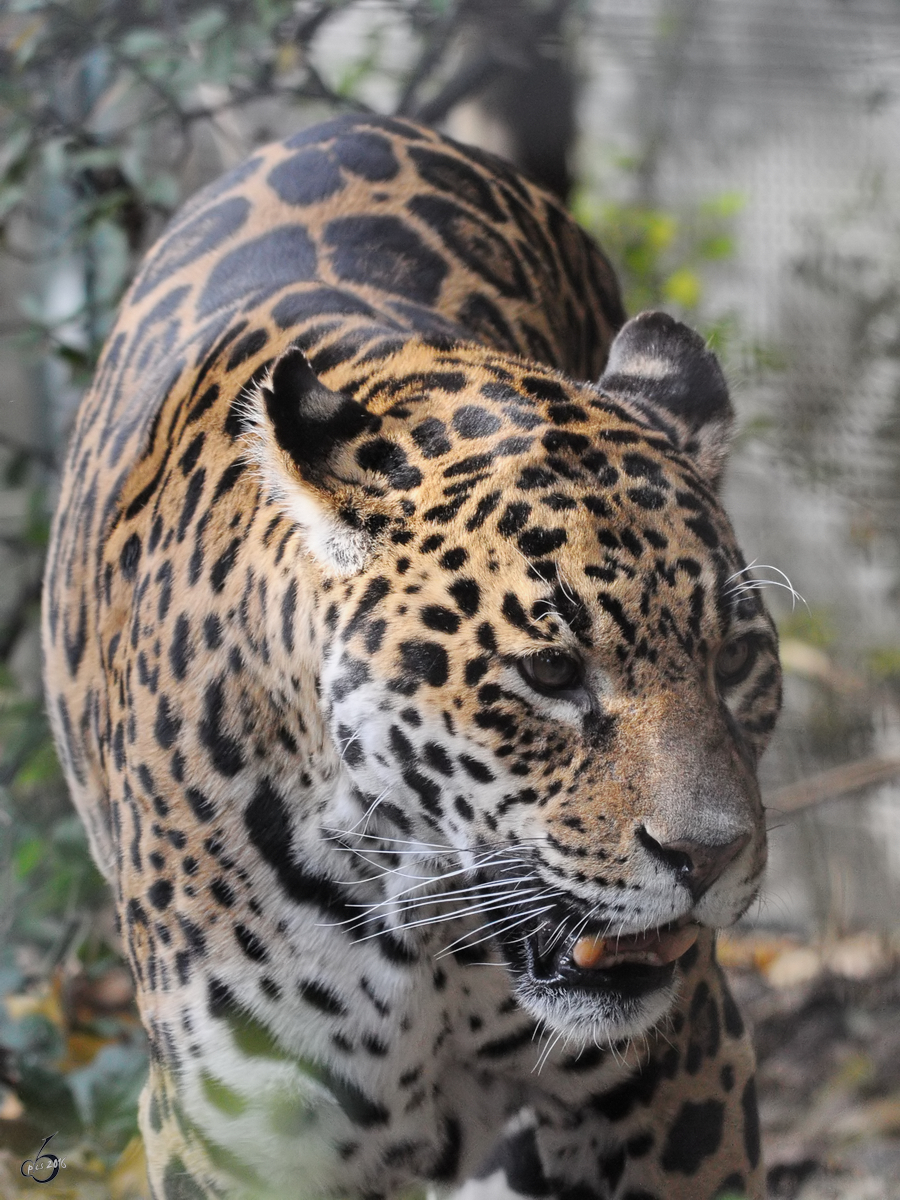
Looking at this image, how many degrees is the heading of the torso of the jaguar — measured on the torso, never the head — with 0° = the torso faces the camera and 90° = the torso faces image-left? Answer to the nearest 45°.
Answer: approximately 315°
